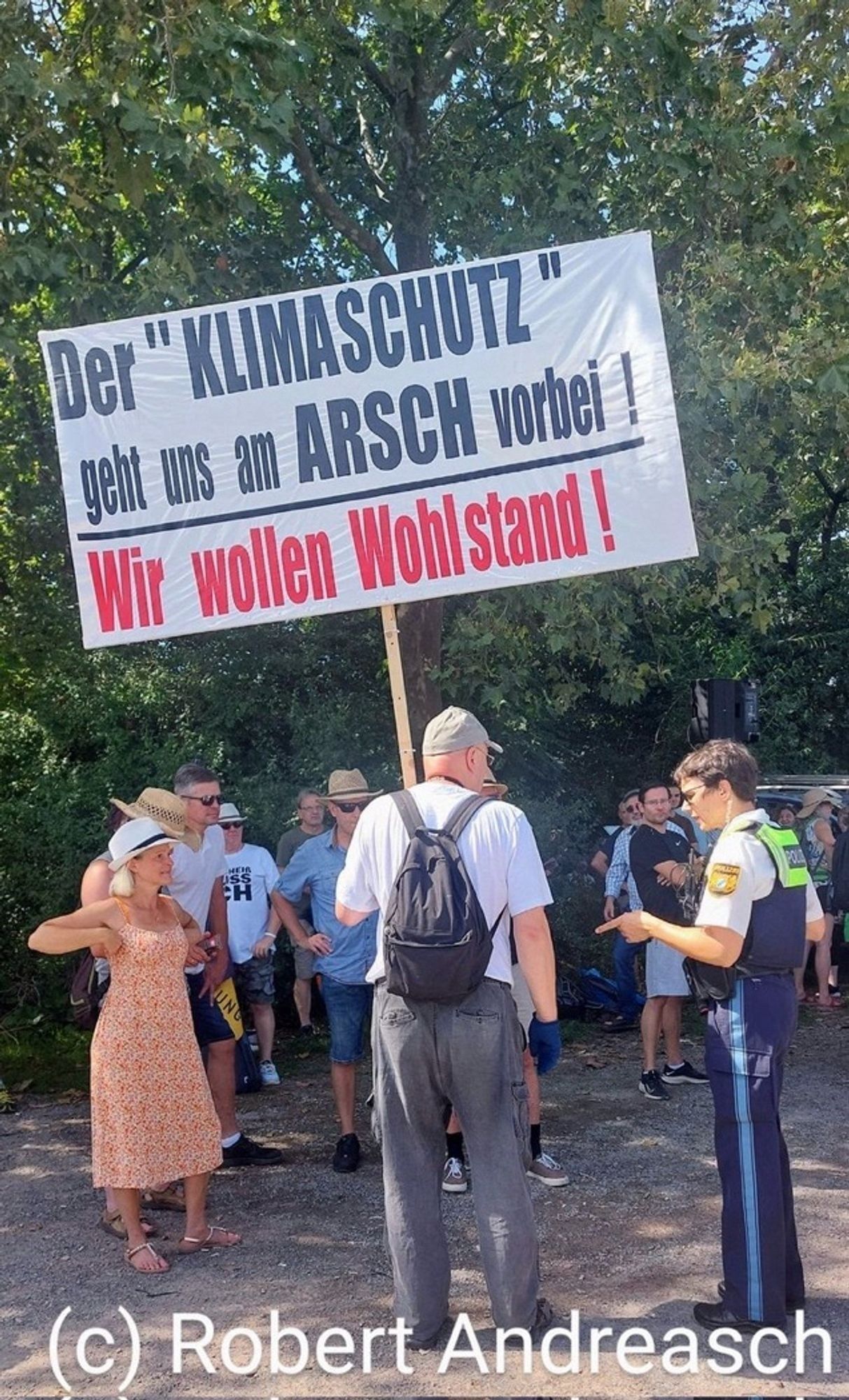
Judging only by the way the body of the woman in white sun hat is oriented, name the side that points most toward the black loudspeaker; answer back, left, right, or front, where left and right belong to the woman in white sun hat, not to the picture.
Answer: left

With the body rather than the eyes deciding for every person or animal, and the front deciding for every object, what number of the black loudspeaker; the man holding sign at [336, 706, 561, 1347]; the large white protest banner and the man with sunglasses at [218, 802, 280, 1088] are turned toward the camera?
2

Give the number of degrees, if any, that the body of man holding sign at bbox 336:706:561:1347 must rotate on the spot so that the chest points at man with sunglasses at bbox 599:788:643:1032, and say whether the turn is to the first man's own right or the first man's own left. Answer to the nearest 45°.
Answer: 0° — they already face them

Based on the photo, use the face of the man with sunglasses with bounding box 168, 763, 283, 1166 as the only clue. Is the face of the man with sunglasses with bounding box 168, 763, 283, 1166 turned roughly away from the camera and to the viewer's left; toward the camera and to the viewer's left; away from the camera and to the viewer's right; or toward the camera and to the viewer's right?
toward the camera and to the viewer's right

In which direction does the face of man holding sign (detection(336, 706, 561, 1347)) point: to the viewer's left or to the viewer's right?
to the viewer's right

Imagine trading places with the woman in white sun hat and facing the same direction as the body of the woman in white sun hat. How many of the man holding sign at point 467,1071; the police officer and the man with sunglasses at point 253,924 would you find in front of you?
2

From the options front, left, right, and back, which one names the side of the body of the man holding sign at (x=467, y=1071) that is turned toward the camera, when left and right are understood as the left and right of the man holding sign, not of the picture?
back

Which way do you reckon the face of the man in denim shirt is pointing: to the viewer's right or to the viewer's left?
to the viewer's right

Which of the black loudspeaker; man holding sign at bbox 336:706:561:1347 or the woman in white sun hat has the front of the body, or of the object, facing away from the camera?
the man holding sign

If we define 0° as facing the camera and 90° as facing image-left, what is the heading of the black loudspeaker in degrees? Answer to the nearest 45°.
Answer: approximately 0°
